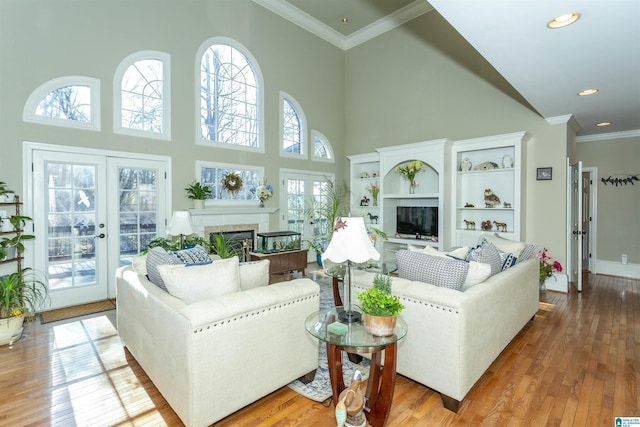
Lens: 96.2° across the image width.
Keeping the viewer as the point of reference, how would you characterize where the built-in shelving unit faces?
facing the viewer and to the left of the viewer

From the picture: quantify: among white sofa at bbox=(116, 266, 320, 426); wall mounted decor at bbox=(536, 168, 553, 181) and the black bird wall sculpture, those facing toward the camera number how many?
2

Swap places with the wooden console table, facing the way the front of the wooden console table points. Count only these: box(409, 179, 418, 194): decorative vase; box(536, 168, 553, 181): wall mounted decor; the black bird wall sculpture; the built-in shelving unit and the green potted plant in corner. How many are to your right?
1

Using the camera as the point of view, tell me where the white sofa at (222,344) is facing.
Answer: facing away from the viewer and to the right of the viewer

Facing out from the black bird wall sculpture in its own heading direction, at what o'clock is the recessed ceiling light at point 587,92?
The recessed ceiling light is roughly at 12 o'clock from the black bird wall sculpture.

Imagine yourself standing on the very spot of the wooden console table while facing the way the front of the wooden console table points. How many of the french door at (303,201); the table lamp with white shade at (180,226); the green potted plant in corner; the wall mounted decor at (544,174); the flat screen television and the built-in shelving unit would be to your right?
2

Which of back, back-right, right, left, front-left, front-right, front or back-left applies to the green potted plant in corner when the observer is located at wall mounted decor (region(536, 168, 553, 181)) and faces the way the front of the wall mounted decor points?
front-right

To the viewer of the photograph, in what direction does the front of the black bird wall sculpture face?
facing the viewer

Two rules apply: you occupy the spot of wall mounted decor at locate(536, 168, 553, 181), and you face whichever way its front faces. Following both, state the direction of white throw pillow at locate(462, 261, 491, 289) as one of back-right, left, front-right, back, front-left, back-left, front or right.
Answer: front

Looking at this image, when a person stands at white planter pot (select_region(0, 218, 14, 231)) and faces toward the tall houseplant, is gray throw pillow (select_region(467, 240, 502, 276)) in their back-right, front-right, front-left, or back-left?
front-right

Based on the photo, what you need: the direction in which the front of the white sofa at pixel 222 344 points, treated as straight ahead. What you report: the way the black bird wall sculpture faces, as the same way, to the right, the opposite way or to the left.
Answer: the opposite way

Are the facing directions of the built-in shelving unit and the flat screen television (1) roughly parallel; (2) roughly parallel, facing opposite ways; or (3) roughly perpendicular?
roughly parallel

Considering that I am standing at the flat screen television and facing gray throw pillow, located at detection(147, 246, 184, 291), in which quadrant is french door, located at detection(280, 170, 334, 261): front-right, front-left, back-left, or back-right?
front-right

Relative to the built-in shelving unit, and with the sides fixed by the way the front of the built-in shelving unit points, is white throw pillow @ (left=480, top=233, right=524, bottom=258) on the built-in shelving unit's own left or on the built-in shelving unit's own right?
on the built-in shelving unit's own left

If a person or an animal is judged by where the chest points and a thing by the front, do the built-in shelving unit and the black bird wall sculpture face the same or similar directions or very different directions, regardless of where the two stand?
same or similar directions

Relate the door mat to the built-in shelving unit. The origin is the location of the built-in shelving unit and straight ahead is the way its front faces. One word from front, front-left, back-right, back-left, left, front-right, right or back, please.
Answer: front

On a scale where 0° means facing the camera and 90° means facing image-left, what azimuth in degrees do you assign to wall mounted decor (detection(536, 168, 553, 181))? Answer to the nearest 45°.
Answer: approximately 0°
